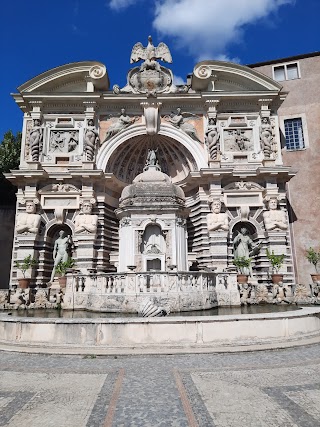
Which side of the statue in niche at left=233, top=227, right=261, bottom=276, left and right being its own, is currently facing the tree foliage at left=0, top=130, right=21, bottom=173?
right

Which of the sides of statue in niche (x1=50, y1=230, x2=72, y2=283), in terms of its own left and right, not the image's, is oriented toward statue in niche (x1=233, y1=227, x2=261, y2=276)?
left

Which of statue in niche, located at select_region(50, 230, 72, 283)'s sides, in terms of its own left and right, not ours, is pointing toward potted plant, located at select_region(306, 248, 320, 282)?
left

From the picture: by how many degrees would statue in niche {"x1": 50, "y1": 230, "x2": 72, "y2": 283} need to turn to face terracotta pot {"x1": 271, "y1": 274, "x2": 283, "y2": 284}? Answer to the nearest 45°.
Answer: approximately 45° to its left

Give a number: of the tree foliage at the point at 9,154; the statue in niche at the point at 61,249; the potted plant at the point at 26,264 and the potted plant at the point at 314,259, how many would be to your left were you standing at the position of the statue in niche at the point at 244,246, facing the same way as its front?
1

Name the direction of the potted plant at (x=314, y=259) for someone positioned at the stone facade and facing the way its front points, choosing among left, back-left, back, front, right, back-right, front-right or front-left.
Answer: left

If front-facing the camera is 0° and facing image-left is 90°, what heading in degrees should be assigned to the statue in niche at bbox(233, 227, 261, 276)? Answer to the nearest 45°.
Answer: approximately 0°

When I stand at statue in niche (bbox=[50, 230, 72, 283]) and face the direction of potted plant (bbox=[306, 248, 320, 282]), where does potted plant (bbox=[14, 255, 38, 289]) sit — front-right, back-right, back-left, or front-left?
back-right

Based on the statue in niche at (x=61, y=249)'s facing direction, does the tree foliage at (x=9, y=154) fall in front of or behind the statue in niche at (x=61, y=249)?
behind

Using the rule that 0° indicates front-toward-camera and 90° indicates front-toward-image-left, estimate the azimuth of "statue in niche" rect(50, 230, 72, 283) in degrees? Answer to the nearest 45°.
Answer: approximately 0°
